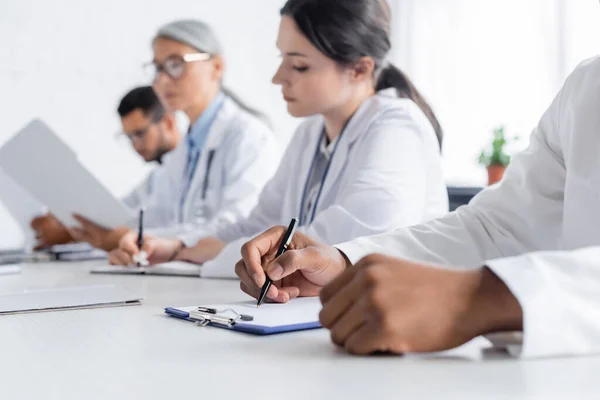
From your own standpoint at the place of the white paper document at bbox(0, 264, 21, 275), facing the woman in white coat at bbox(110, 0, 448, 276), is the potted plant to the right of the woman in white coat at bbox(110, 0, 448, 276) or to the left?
left

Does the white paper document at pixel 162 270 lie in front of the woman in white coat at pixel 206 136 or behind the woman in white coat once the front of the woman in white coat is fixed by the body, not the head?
in front

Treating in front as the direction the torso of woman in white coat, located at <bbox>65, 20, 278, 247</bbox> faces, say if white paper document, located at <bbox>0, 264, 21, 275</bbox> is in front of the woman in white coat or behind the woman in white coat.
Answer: in front

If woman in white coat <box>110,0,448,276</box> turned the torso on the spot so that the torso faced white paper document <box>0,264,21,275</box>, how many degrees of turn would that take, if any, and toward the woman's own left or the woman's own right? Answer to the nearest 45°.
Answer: approximately 45° to the woman's own right

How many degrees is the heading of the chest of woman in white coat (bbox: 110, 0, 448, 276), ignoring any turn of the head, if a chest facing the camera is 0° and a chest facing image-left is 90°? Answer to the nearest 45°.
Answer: approximately 45°

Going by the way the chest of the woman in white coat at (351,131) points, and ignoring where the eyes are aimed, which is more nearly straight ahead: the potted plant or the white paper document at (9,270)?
the white paper document

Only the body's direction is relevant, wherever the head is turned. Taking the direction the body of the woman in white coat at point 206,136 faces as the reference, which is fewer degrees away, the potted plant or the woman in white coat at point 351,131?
the woman in white coat

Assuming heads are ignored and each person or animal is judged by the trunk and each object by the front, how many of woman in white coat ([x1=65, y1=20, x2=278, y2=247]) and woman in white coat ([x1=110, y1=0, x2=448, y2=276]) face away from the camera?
0

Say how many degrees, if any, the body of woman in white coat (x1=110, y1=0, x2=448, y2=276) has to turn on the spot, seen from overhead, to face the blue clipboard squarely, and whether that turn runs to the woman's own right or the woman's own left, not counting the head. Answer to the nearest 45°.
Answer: approximately 45° to the woman's own left

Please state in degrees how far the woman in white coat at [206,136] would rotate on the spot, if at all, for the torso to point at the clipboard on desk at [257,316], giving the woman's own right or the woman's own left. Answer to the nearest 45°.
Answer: approximately 45° to the woman's own left
